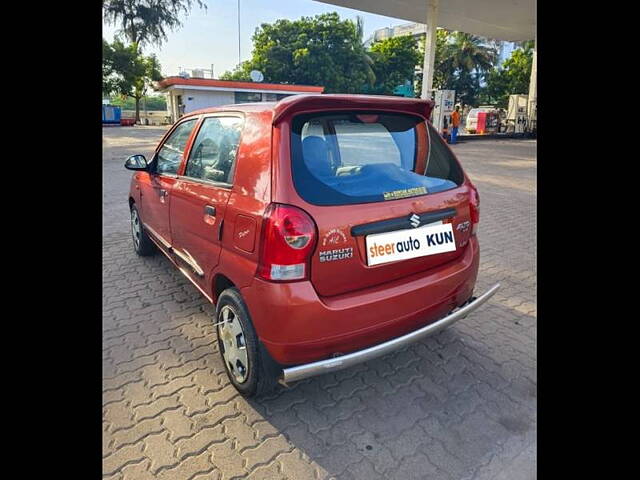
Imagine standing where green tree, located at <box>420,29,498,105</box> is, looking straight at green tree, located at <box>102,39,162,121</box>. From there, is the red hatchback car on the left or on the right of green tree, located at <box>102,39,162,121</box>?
left

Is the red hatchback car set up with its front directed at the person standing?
no

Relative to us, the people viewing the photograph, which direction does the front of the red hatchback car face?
facing away from the viewer and to the left of the viewer

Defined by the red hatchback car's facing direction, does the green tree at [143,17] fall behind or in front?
in front

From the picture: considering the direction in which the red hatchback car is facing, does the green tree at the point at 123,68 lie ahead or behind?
ahead

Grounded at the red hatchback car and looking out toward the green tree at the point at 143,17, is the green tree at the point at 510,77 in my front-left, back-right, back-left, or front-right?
front-right

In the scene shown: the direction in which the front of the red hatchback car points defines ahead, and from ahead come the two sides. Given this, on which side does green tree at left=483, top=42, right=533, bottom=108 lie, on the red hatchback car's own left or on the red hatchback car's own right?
on the red hatchback car's own right

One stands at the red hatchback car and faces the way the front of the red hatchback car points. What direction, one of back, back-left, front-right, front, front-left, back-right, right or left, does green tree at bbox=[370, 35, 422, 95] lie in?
front-right

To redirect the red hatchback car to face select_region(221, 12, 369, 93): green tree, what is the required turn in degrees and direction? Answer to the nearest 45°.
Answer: approximately 45° to its right

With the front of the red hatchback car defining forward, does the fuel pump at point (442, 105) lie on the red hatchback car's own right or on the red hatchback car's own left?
on the red hatchback car's own right
